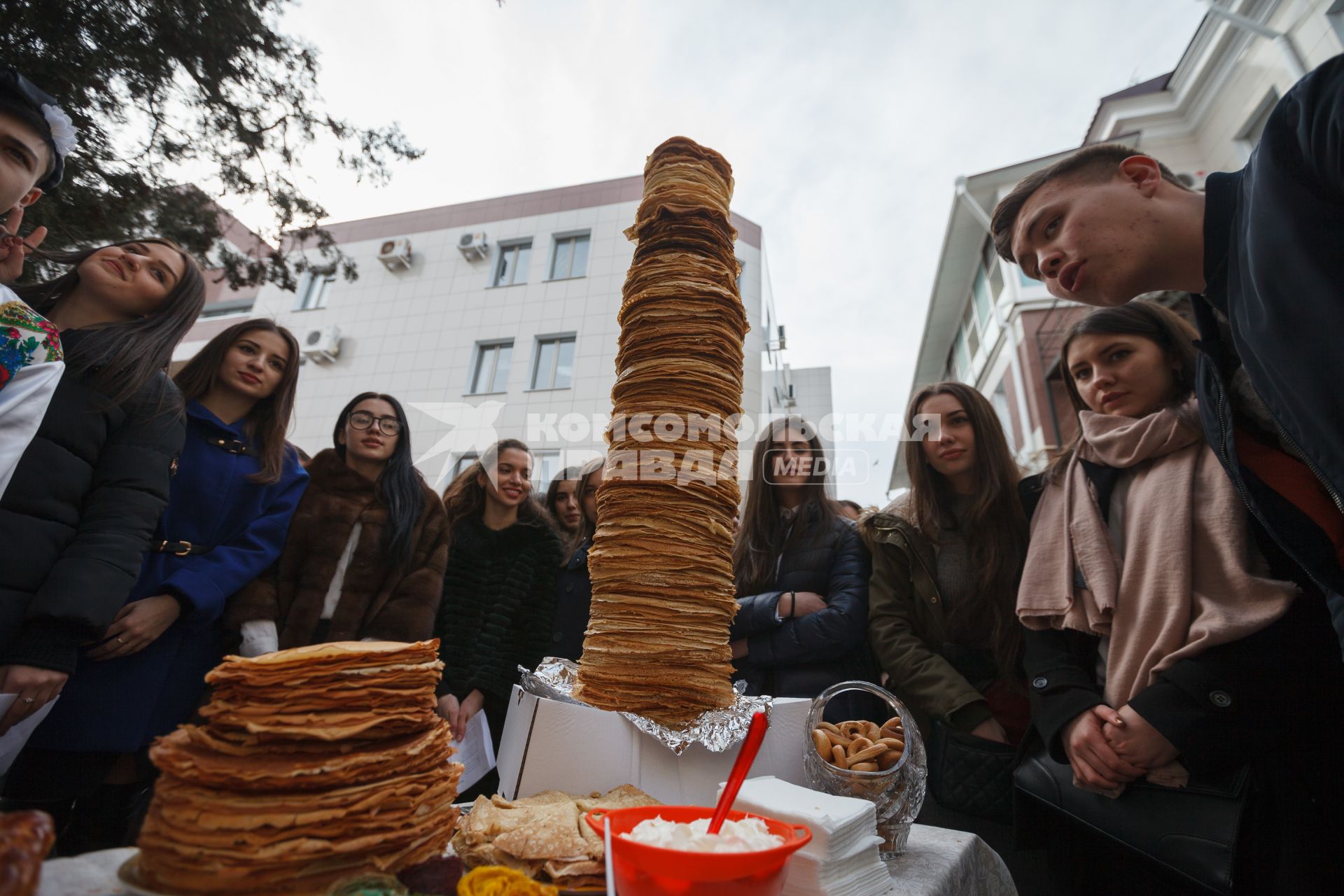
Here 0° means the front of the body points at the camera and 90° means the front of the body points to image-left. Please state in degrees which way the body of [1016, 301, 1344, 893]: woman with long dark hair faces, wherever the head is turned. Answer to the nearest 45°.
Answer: approximately 45°

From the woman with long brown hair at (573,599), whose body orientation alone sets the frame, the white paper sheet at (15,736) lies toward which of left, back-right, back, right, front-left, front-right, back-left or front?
front-right

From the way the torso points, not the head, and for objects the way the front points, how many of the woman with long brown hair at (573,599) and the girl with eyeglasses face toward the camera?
2

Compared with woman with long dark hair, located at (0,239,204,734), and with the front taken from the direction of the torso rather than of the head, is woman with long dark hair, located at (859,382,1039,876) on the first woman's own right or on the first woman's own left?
on the first woman's own left

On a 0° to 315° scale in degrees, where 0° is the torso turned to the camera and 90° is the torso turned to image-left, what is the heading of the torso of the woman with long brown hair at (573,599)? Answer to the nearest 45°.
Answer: approximately 0°

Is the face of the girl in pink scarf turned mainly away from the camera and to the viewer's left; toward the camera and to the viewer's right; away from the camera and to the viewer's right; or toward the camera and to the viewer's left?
toward the camera and to the viewer's left
